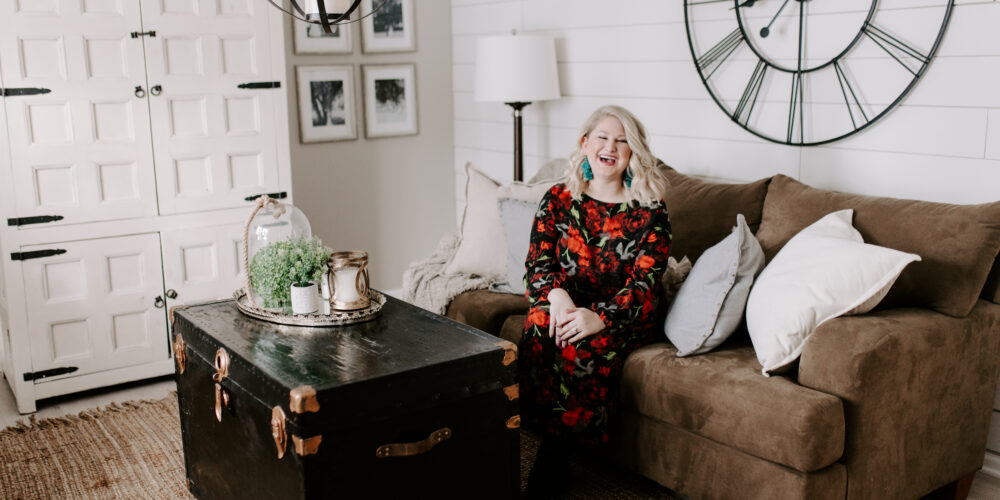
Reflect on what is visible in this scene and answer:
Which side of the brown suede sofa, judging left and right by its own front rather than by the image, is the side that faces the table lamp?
right

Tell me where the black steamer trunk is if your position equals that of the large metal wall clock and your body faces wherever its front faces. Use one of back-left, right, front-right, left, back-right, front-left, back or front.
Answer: front

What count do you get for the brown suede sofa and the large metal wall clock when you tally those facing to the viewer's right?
0

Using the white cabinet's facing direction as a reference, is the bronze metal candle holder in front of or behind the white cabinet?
in front

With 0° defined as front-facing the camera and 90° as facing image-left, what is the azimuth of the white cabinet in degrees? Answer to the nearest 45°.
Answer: approximately 315°

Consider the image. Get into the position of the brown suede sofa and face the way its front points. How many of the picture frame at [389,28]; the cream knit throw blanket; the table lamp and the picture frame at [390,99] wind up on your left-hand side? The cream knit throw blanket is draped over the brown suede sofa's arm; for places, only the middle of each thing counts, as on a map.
0

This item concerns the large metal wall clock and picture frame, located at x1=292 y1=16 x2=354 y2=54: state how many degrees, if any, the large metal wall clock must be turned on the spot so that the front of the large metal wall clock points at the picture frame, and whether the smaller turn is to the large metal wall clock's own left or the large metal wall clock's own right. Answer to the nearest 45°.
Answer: approximately 45° to the large metal wall clock's own right

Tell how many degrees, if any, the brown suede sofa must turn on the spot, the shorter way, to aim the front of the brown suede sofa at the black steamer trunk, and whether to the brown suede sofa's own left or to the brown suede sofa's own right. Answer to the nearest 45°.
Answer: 0° — it already faces it

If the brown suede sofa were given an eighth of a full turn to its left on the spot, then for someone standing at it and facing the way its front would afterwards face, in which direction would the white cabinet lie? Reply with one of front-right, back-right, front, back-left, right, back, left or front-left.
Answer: right

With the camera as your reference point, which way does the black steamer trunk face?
facing the viewer and to the left of the viewer

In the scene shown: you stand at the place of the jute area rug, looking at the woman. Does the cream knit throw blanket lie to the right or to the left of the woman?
left

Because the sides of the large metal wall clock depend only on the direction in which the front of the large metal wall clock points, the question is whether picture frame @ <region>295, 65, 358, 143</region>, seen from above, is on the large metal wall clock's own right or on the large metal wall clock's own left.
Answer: on the large metal wall clock's own right

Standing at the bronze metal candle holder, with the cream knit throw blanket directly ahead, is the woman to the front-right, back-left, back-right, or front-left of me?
front-right

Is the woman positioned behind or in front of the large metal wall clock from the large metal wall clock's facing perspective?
in front

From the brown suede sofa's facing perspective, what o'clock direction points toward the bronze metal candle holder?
The bronze metal candle holder is roughly at 1 o'clock from the brown suede sofa.
